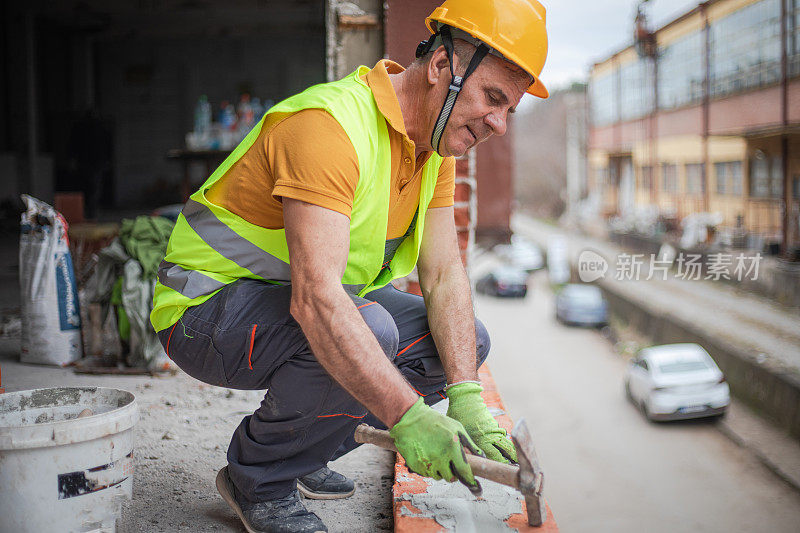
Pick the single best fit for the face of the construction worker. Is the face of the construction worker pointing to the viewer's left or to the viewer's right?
to the viewer's right

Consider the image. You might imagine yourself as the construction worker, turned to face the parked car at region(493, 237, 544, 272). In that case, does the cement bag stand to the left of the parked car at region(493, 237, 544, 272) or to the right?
left

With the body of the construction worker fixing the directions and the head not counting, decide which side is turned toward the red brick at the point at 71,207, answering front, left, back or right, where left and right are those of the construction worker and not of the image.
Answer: back

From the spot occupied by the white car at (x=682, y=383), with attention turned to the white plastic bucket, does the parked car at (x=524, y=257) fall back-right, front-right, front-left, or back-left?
back-right

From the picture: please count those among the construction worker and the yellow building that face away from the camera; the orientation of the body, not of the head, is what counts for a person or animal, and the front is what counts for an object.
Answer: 0

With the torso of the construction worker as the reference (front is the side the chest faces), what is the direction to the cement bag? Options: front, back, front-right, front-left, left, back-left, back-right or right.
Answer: back

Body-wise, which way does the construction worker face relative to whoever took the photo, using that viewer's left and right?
facing the viewer and to the right of the viewer

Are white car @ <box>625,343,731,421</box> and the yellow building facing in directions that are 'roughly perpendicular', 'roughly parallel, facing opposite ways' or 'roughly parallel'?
roughly perpendicular

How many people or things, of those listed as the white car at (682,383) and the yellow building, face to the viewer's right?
0

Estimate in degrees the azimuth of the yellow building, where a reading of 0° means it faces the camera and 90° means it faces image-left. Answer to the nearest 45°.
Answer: approximately 45°

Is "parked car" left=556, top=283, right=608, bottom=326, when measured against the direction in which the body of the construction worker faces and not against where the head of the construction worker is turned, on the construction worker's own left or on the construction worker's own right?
on the construction worker's own left
